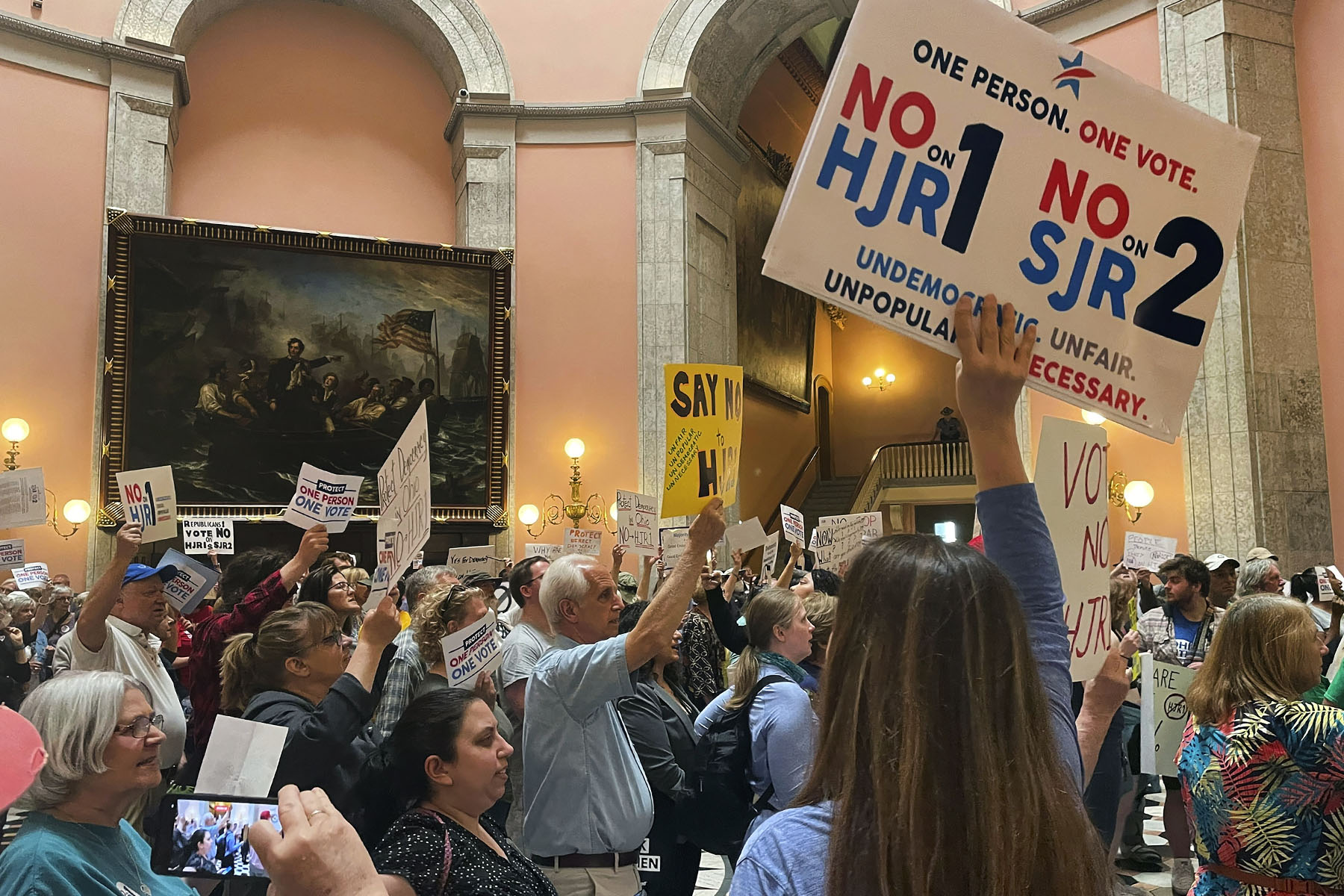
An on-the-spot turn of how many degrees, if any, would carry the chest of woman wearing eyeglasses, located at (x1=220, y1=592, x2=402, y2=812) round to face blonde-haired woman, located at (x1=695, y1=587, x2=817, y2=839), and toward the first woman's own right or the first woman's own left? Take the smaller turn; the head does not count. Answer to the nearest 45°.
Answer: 0° — they already face them

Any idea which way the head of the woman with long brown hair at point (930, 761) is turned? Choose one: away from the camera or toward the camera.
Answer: away from the camera

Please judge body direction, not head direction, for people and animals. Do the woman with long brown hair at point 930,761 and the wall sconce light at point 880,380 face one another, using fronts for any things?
yes

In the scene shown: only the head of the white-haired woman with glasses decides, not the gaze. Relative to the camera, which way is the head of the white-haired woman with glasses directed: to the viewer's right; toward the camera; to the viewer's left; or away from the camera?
to the viewer's right

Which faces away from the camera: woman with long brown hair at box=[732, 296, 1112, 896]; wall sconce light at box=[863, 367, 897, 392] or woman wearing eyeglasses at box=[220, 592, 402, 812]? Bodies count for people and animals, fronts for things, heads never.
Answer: the woman with long brown hair

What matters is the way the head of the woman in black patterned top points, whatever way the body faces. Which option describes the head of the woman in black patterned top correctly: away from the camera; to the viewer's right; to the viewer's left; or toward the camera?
to the viewer's right

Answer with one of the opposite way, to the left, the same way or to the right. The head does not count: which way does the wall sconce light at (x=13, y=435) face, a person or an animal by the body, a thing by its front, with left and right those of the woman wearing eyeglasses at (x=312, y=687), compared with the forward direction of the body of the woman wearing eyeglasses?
to the right

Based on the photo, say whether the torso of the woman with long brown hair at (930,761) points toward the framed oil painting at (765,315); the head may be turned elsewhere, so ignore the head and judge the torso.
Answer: yes

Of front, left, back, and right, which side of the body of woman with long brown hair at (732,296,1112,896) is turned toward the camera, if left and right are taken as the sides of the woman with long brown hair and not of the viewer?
back
